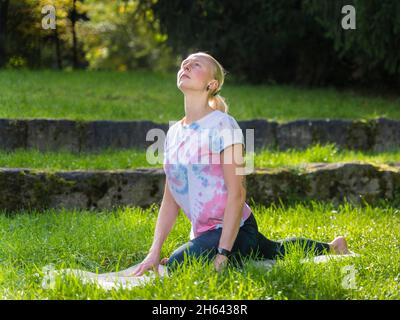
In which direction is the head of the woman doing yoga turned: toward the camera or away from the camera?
toward the camera

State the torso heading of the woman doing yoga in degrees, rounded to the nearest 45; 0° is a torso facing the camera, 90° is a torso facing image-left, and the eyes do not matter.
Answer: approximately 45°
